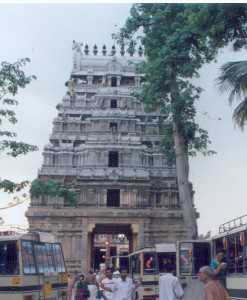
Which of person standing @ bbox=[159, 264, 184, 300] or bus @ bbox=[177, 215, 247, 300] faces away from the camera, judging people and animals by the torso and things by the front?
the person standing

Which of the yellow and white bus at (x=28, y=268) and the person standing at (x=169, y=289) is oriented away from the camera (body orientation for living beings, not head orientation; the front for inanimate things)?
the person standing

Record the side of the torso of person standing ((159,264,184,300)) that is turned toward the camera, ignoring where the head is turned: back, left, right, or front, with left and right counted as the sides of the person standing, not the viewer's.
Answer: back

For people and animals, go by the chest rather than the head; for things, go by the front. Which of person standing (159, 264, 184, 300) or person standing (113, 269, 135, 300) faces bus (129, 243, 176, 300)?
person standing (159, 264, 184, 300)
